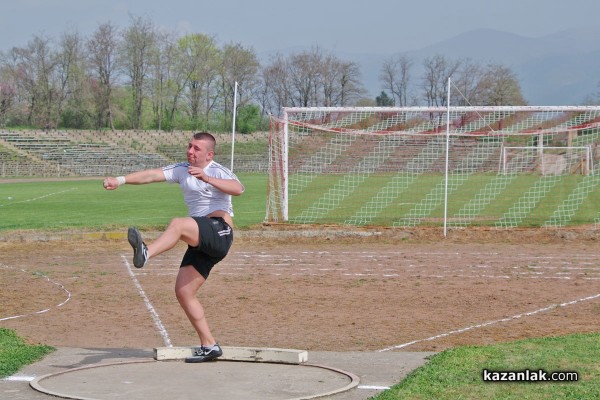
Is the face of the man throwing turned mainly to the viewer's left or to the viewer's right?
to the viewer's left

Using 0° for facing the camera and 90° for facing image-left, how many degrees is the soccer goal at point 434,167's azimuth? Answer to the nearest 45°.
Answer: approximately 180°
